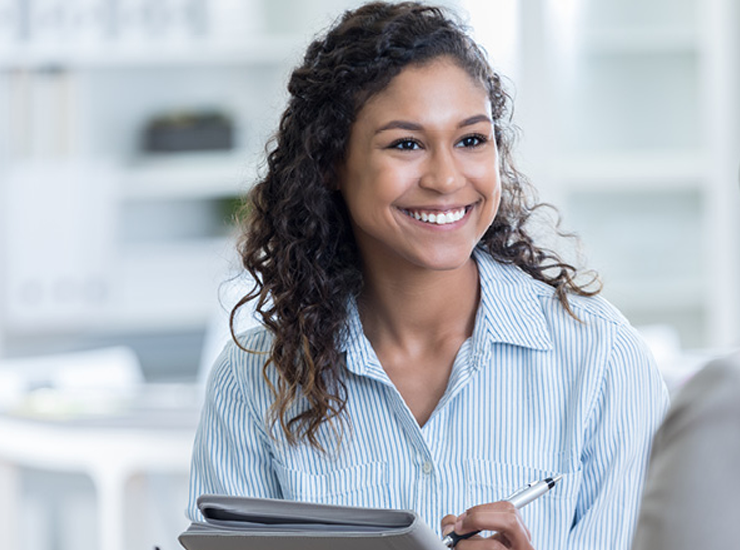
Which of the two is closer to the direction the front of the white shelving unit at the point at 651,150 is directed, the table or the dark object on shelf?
the table

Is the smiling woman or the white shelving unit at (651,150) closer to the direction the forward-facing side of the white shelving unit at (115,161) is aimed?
the smiling woman

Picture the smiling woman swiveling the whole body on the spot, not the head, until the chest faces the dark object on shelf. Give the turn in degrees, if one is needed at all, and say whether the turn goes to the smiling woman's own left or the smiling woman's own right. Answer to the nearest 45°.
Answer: approximately 180°

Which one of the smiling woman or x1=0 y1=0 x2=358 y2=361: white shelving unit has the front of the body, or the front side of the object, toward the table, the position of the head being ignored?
the white shelving unit

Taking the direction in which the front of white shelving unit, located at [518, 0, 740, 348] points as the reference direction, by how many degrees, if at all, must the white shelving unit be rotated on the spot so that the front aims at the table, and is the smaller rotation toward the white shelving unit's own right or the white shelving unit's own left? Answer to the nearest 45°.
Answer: approximately 45° to the white shelving unit's own right

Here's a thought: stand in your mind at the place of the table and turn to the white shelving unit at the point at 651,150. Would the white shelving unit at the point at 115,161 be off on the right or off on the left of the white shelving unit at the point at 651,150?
left

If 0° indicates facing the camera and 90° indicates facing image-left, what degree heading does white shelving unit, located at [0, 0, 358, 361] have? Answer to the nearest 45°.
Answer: approximately 0°

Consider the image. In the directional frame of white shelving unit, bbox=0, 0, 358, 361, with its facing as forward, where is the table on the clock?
The table is roughly at 12 o'clock from the white shelving unit.

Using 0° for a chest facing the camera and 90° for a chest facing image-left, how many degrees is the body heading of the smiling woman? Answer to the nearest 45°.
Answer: approximately 0°

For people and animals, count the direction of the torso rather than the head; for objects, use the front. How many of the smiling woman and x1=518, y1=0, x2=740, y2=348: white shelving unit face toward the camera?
2

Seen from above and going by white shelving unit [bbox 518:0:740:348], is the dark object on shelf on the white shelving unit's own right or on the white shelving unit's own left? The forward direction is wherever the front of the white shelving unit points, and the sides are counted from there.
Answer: on the white shelving unit's own right

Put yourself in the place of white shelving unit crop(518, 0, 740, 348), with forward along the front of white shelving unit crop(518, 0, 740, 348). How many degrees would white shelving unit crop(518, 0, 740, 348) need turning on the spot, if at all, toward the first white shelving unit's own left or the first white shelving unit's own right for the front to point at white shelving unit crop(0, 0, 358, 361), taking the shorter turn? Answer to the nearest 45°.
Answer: approximately 90° to the first white shelving unit's own right
